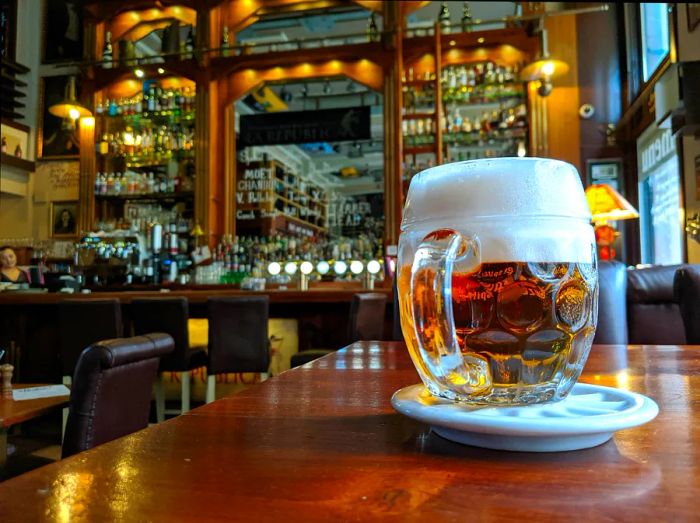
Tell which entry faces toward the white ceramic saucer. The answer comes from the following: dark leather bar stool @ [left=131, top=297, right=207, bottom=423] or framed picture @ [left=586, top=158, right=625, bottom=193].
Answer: the framed picture

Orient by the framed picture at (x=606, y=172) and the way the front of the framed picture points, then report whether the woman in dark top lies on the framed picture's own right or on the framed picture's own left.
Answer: on the framed picture's own right

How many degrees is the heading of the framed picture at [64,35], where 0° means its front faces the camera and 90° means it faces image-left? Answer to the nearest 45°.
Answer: approximately 315°

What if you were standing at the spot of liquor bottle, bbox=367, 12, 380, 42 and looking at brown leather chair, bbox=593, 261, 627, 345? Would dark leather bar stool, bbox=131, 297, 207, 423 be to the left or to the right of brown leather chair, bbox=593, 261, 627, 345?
right

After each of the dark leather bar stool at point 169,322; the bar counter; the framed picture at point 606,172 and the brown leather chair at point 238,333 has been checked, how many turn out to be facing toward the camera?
2

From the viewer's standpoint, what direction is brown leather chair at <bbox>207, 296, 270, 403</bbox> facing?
away from the camera

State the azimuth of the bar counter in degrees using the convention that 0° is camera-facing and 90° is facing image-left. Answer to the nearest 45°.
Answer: approximately 0°

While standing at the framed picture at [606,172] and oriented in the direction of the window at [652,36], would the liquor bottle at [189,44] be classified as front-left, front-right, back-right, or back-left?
back-right
